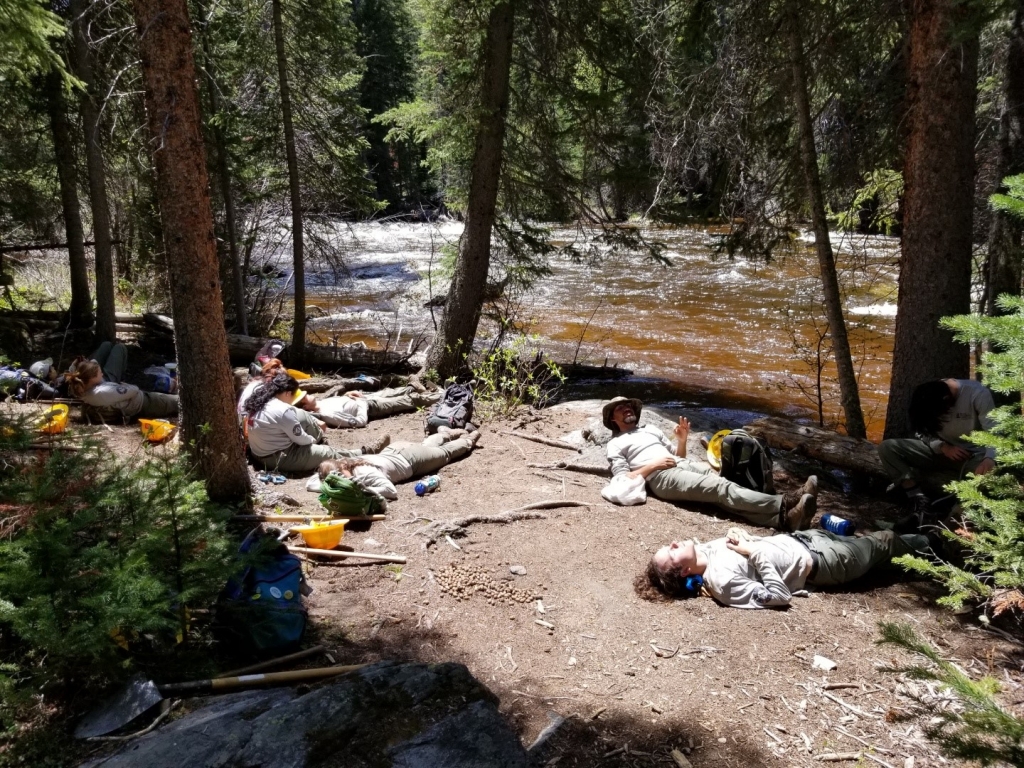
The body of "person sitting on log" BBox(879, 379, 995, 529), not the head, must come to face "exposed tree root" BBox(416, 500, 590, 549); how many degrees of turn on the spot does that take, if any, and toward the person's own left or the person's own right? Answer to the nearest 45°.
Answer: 0° — they already face it

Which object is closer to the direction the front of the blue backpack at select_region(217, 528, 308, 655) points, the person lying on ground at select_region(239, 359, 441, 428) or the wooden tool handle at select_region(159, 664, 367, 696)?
the wooden tool handle

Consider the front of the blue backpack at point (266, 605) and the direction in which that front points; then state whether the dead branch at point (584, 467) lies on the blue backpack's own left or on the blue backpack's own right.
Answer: on the blue backpack's own left

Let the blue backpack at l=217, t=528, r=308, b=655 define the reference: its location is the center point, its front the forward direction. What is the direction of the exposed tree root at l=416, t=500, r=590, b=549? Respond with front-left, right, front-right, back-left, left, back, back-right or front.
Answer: left

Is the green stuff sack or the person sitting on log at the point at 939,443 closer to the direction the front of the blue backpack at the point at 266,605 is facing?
the person sitting on log

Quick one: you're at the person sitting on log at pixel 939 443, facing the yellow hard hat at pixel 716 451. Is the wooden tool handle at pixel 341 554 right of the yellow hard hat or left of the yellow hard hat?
left

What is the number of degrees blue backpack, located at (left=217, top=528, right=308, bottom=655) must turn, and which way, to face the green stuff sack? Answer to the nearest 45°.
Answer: approximately 135° to its left

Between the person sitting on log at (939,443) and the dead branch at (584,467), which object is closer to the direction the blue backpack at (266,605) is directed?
the person sitting on log

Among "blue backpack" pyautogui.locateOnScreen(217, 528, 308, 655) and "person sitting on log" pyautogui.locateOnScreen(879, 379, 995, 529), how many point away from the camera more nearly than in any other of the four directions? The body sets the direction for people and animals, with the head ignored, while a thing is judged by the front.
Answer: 0

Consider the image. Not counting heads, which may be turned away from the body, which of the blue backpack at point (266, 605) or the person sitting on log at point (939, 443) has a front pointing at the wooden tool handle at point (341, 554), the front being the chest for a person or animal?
the person sitting on log

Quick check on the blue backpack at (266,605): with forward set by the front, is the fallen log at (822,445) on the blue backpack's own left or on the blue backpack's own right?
on the blue backpack's own left

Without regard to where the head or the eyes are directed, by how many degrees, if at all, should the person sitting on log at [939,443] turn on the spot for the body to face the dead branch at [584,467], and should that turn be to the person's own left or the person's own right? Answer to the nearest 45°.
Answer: approximately 45° to the person's own right
